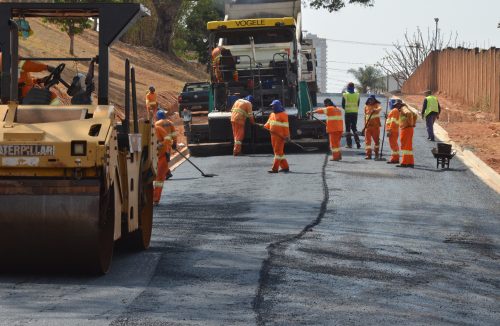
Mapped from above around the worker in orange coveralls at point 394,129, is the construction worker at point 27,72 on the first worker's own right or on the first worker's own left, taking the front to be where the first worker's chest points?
on the first worker's own left

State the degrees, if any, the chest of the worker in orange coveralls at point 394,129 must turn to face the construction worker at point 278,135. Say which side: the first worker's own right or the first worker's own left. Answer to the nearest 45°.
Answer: approximately 45° to the first worker's own left

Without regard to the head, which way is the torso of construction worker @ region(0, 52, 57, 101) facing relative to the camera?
to the viewer's right

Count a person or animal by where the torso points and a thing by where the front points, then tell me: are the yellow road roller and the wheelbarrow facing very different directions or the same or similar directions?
very different directions

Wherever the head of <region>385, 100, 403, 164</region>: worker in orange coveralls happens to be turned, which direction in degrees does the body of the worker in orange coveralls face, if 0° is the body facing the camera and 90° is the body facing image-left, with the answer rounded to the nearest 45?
approximately 90°
